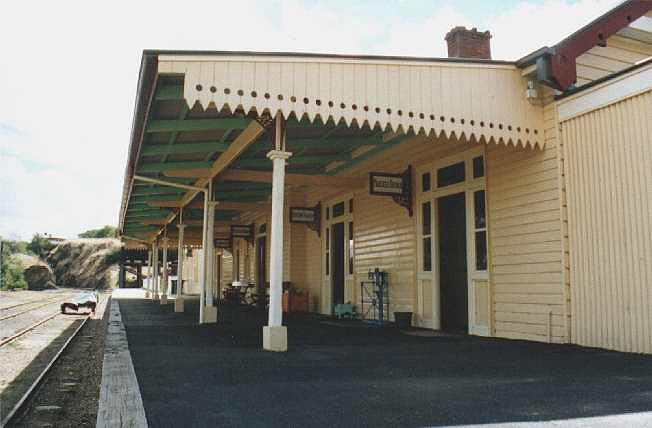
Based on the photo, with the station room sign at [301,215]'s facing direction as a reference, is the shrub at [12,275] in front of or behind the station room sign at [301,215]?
behind

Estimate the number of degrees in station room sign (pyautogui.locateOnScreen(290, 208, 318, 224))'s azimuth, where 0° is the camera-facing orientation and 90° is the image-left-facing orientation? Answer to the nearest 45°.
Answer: approximately 0°

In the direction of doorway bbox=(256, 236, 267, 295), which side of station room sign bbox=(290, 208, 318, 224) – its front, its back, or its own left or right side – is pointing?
back
